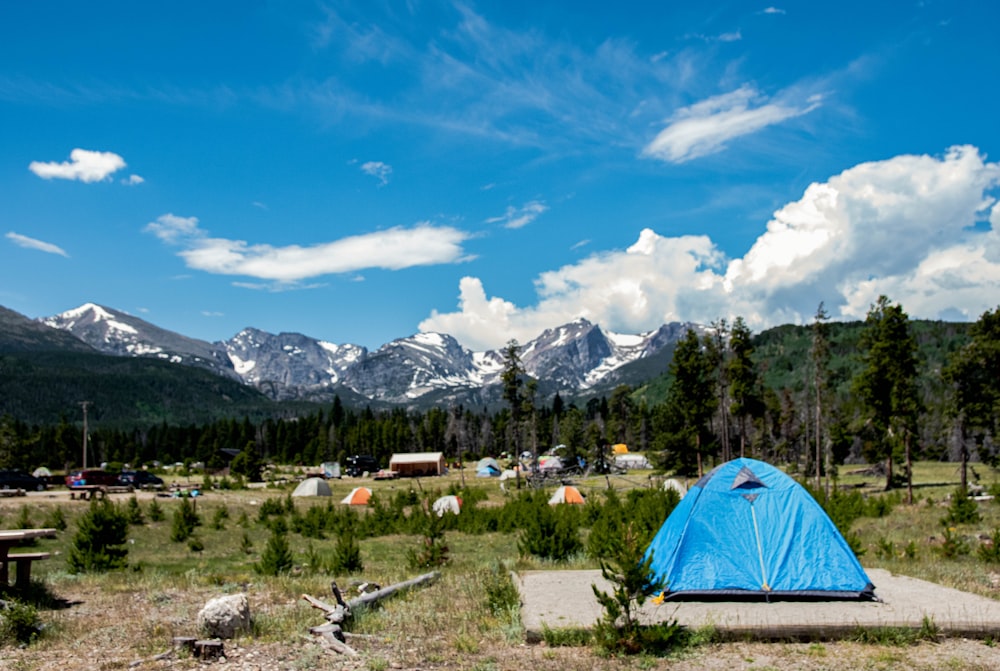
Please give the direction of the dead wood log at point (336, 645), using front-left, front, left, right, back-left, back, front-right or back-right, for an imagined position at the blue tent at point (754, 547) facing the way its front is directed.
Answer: front-right

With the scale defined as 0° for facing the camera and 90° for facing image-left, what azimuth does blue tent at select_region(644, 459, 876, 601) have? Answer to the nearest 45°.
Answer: approximately 0°

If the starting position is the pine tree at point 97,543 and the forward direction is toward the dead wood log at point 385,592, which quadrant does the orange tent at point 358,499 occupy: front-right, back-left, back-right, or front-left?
back-left

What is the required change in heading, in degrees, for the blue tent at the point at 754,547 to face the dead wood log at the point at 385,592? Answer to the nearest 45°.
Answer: approximately 90° to its right

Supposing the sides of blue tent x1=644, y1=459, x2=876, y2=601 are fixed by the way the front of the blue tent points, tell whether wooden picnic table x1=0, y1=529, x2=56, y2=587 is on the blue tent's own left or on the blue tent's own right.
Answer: on the blue tent's own right
